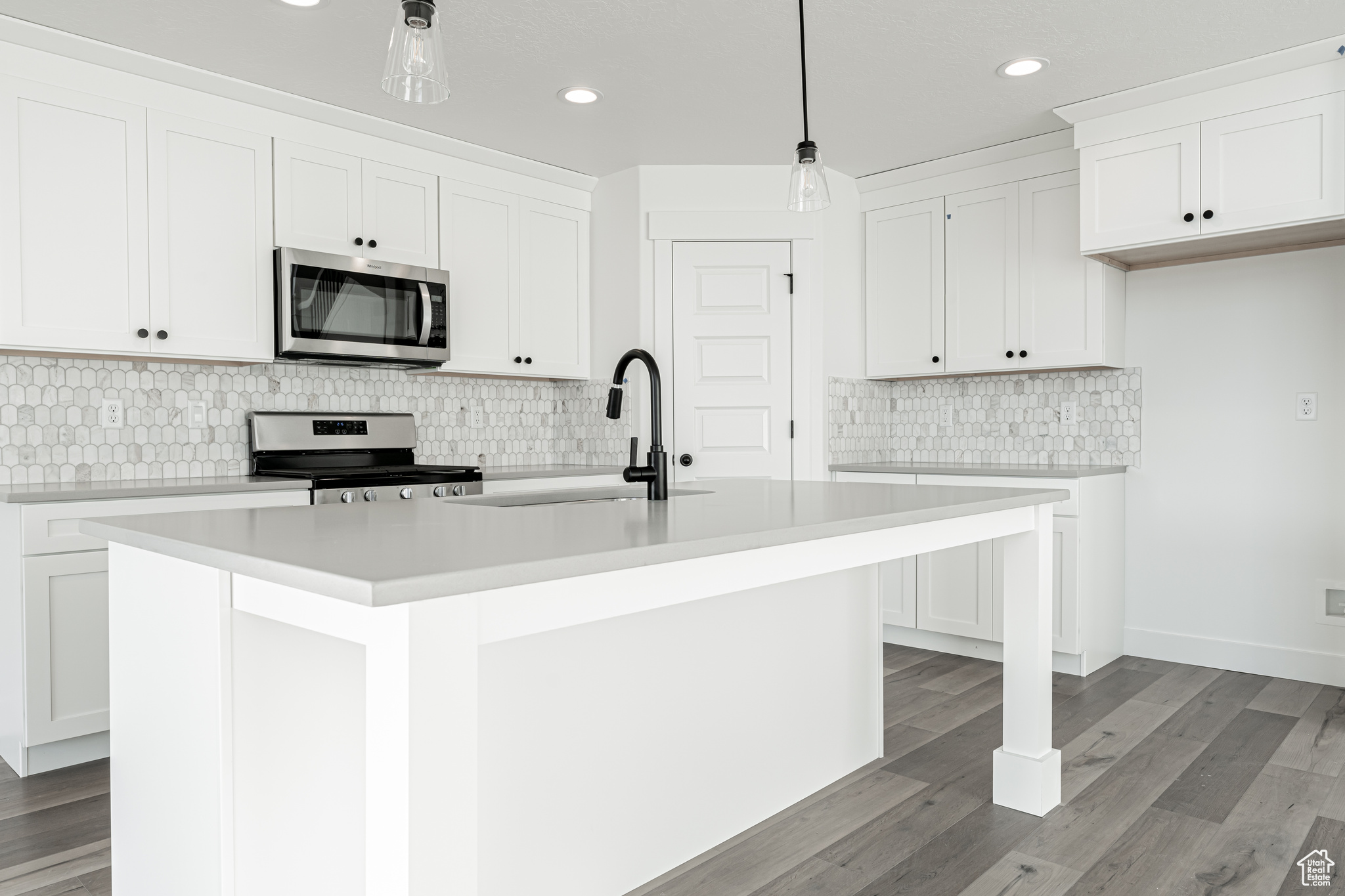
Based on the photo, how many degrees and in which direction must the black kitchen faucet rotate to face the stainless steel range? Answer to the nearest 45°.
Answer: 0° — it already faces it

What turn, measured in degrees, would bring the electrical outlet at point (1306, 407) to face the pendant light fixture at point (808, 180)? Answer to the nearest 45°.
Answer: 0° — it already faces it

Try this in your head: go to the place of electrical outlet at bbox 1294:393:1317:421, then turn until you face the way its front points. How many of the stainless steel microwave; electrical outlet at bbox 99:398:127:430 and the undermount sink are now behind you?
0

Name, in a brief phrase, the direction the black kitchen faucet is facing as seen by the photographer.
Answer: facing away from the viewer and to the left of the viewer

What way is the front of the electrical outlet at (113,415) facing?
toward the camera

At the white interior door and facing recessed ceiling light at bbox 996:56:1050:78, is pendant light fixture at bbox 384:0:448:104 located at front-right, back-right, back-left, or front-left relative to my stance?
front-right

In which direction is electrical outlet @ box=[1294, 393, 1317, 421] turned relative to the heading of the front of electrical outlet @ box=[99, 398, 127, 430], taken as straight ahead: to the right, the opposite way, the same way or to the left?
to the right

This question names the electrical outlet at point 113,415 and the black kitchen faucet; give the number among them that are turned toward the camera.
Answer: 1

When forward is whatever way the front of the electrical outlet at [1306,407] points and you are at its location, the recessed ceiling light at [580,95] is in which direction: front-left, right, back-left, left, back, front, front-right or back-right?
front-right

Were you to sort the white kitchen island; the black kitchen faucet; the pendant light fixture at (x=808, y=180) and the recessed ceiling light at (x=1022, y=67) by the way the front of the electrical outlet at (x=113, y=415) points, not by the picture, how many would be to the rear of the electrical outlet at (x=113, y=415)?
0
